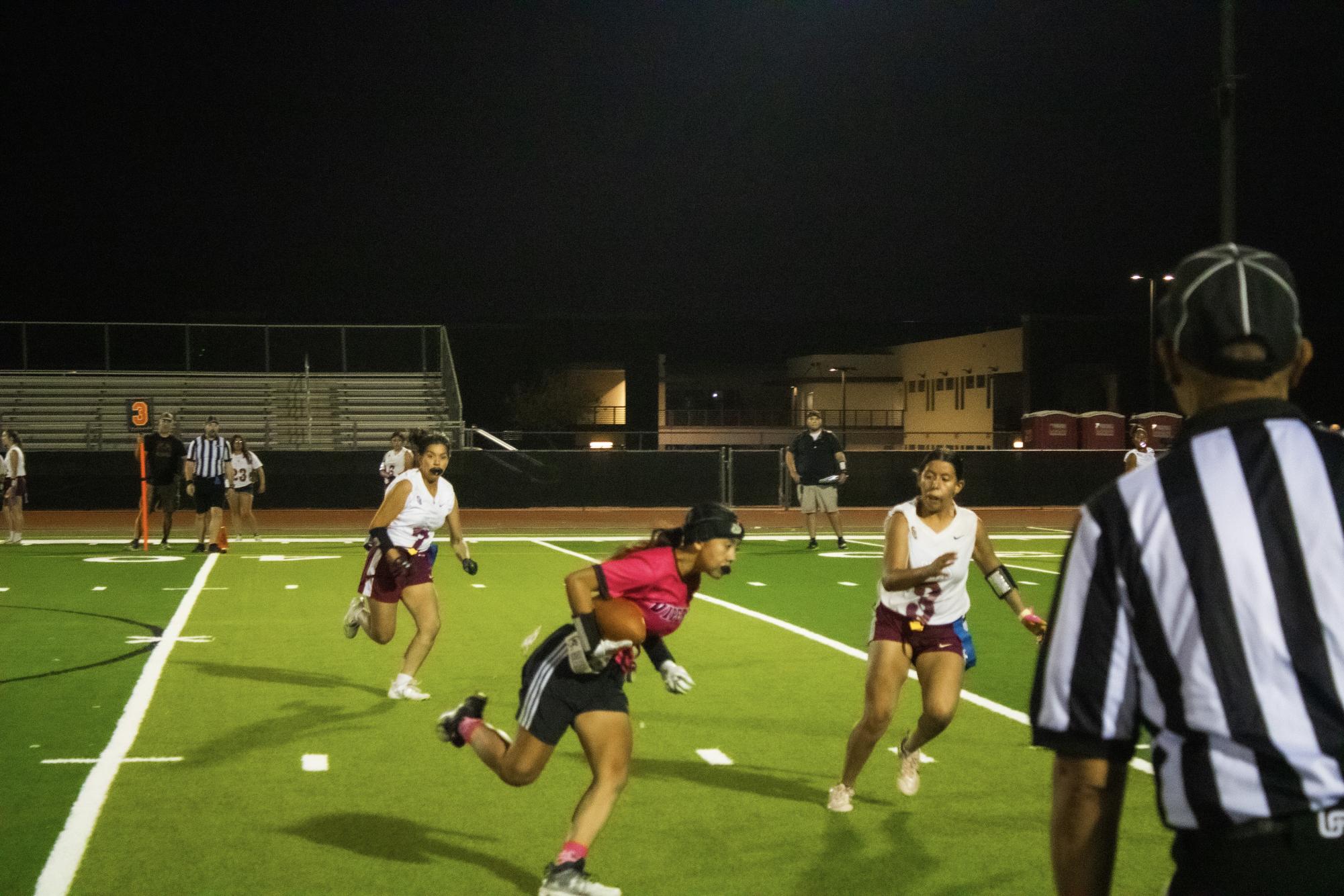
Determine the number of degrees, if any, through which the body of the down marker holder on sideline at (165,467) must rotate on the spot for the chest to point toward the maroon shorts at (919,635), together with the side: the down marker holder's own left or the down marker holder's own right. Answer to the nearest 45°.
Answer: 0° — they already face it

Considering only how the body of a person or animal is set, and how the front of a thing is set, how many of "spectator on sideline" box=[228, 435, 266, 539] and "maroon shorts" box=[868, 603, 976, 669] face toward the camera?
2

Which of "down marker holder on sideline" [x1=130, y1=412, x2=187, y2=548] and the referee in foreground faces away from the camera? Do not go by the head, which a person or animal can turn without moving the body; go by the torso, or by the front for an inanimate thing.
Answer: the referee in foreground

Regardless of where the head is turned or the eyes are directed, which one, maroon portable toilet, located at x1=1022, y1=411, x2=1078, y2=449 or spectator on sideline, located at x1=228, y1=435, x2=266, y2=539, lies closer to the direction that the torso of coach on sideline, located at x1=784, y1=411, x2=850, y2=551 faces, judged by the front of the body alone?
the spectator on sideline

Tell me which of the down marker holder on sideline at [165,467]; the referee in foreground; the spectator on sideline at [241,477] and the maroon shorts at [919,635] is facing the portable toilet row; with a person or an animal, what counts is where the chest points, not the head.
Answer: the referee in foreground

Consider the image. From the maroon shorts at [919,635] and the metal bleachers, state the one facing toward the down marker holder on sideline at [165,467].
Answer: the metal bleachers

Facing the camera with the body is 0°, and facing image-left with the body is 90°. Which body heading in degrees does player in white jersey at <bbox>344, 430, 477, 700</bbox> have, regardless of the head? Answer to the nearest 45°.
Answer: approximately 315°

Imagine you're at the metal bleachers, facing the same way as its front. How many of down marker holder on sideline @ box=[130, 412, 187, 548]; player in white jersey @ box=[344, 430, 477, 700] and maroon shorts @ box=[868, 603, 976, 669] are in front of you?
3

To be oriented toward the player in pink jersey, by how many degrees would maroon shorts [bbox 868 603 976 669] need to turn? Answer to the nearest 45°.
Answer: approximately 45° to its right

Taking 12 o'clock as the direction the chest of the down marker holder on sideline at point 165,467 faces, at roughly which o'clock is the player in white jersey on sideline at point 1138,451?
the player in white jersey on sideline at point 1138,451 is roughly at 10 o'clock from the down marker holder on sideline at point 165,467.

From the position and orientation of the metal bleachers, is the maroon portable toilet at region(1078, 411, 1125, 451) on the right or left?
on its left

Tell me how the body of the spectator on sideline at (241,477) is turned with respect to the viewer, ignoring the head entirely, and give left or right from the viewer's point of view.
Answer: facing the viewer

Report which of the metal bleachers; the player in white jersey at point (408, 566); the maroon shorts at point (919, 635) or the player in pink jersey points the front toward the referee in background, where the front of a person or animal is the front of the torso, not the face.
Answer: the metal bleachers

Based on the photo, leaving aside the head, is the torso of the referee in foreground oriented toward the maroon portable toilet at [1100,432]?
yes

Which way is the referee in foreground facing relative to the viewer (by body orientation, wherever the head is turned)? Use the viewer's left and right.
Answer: facing away from the viewer

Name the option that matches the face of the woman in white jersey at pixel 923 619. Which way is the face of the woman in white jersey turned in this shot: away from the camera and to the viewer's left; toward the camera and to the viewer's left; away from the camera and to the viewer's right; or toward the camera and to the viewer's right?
toward the camera and to the viewer's left

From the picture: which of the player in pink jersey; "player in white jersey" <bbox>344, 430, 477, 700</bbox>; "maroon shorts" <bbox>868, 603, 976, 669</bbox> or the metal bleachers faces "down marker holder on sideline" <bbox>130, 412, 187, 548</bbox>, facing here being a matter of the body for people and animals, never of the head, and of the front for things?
the metal bleachers

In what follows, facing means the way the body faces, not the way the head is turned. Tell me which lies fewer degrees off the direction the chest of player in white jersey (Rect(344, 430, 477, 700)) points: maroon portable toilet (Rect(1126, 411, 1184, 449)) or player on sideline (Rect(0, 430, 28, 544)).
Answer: the maroon portable toilet

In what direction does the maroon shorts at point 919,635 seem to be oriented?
toward the camera
